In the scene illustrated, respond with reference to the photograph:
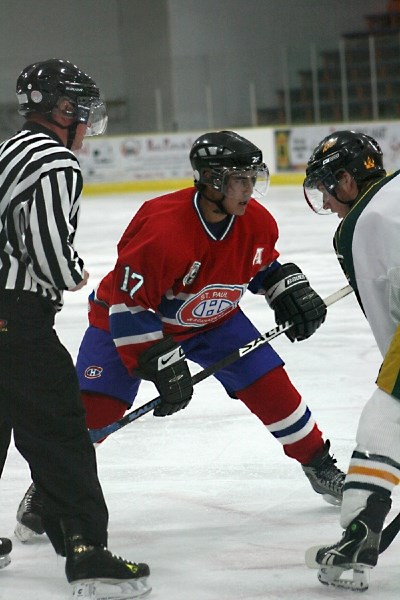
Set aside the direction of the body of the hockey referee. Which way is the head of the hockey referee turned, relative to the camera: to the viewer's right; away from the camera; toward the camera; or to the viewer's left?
to the viewer's right

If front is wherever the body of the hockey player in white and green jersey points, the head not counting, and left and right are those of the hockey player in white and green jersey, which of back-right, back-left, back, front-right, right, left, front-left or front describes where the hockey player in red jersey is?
front-right

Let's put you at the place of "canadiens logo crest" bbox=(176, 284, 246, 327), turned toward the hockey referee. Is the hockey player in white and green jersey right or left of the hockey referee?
left

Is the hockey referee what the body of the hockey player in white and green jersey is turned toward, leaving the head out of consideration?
yes

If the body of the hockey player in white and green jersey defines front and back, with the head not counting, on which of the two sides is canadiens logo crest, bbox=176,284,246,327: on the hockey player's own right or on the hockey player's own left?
on the hockey player's own right

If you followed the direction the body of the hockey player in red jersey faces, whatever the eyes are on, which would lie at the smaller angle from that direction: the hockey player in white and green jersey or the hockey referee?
the hockey player in white and green jersey

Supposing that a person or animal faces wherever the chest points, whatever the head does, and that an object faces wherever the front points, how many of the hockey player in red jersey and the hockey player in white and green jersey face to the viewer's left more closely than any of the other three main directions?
1

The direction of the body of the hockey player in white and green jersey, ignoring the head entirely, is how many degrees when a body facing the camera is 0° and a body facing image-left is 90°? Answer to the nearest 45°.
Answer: approximately 90°

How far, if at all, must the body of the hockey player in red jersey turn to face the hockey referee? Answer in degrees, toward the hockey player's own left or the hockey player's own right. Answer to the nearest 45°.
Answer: approximately 90° to the hockey player's own right

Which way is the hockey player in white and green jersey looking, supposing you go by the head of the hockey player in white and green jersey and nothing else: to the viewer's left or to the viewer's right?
to the viewer's left
